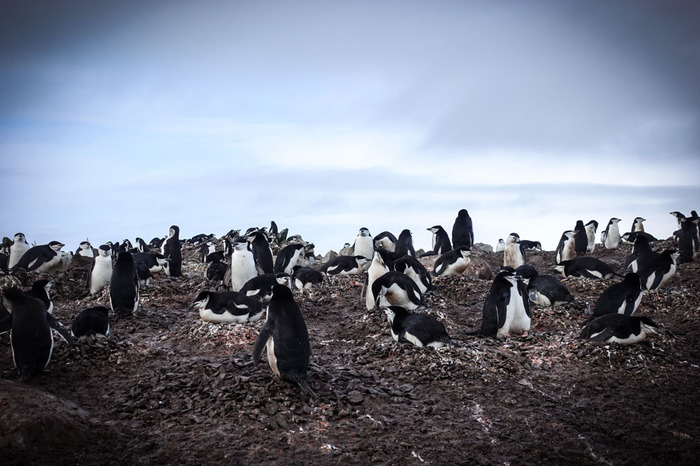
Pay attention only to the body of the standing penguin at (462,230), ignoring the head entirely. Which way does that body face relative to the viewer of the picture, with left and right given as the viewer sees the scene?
facing away from the viewer

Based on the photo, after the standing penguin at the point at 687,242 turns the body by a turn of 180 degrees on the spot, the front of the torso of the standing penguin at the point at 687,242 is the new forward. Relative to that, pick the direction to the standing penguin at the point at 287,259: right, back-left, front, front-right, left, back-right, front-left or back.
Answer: front-right

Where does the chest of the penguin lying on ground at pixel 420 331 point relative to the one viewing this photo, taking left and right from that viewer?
facing to the left of the viewer

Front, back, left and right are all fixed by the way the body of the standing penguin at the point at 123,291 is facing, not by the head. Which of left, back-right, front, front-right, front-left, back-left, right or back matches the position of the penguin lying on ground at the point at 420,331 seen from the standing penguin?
back-right

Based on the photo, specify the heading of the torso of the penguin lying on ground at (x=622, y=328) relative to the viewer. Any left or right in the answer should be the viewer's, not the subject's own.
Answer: facing to the right of the viewer

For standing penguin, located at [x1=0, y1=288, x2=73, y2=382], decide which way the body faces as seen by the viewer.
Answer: away from the camera

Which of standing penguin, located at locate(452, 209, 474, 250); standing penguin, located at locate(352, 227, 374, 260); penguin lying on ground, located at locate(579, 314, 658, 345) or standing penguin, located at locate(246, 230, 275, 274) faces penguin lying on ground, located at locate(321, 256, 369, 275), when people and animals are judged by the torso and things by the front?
standing penguin, located at locate(352, 227, 374, 260)

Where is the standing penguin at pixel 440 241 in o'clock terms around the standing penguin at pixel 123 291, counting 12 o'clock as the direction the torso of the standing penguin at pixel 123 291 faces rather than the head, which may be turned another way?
the standing penguin at pixel 440 241 is roughly at 2 o'clock from the standing penguin at pixel 123 291.

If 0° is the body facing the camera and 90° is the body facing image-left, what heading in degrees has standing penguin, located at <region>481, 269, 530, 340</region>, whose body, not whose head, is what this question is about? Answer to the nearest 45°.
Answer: approximately 315°
